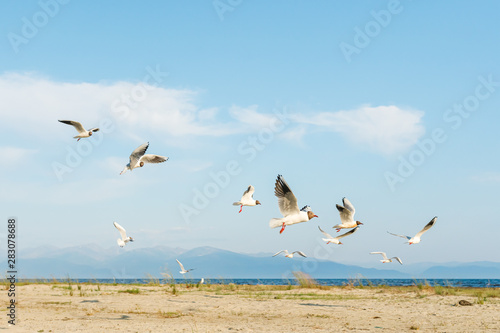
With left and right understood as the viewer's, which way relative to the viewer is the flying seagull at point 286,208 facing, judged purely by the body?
facing to the right of the viewer

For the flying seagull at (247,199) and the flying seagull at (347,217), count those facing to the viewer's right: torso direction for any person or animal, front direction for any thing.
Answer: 2

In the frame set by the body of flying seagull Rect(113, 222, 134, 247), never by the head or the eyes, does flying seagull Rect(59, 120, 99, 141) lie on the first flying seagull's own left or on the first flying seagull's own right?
on the first flying seagull's own right

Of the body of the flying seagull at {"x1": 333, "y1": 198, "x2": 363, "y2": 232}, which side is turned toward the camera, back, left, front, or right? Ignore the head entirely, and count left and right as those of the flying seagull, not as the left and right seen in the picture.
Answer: right

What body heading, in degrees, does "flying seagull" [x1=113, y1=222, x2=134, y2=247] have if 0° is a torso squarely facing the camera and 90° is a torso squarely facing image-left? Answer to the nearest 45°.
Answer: approximately 270°

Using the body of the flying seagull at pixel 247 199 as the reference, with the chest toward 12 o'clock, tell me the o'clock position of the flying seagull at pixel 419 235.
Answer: the flying seagull at pixel 419 235 is roughly at 12 o'clock from the flying seagull at pixel 247 199.

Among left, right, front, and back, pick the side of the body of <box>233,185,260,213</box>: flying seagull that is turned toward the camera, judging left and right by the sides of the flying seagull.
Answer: right
